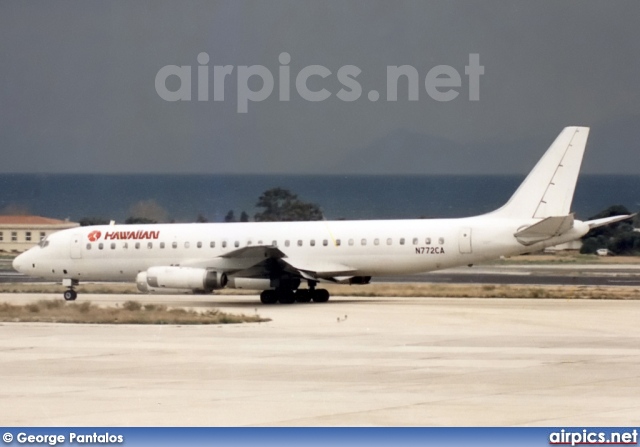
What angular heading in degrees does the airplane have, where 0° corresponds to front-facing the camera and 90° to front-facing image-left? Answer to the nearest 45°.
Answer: approximately 90°
